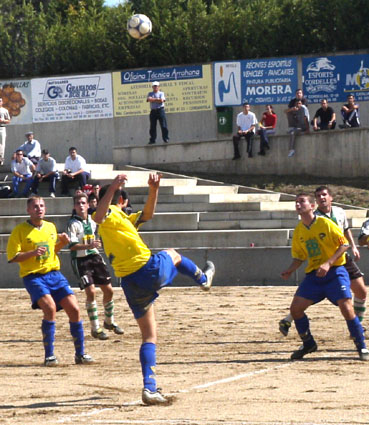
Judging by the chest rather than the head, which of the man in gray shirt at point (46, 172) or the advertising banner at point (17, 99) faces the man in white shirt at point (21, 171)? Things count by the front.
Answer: the advertising banner

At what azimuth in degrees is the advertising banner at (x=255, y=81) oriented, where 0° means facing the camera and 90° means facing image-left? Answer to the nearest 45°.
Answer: approximately 0°

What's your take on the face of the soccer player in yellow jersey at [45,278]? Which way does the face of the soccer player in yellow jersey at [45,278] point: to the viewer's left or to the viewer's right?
to the viewer's right

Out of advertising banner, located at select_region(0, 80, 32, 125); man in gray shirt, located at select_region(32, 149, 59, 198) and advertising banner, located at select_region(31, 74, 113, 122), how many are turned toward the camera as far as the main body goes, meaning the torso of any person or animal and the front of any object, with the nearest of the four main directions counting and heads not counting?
3

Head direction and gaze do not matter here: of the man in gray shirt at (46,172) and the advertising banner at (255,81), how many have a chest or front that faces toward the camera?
2

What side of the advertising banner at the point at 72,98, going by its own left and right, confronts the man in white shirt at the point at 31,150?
front

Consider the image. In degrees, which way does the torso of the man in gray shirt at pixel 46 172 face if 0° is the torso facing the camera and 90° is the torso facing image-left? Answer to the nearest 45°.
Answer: approximately 0°
